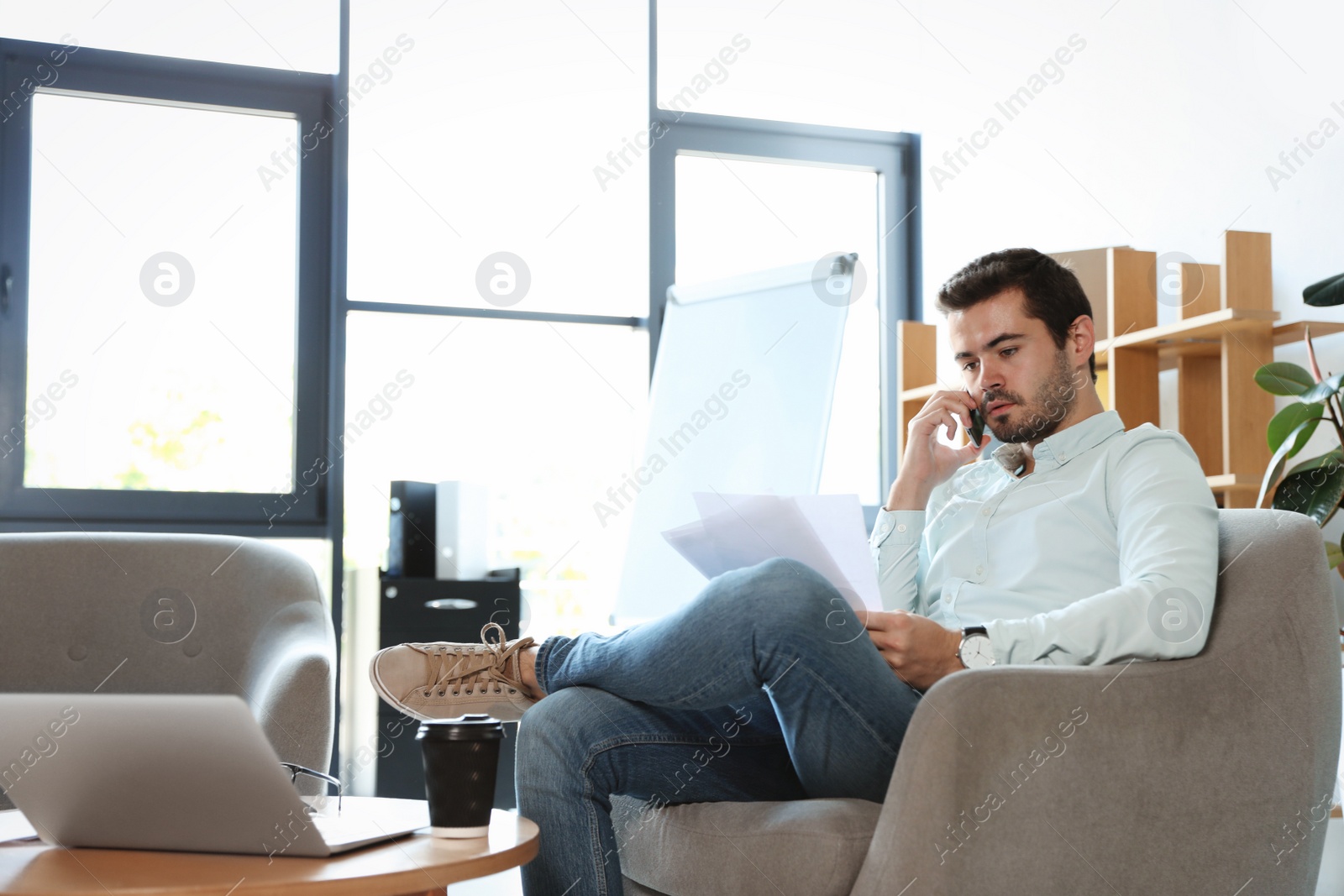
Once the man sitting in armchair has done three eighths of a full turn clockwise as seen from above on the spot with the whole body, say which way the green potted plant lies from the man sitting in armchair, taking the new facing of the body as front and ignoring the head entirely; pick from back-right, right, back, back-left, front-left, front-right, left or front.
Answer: front-right

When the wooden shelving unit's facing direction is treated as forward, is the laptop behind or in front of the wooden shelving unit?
in front

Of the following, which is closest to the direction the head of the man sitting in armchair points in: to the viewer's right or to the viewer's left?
to the viewer's left

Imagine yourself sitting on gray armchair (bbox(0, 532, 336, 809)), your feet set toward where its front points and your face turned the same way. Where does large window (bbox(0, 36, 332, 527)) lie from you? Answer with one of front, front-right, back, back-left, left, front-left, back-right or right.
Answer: back

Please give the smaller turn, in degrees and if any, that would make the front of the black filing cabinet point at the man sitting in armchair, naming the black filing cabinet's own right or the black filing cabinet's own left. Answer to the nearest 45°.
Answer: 0° — it already faces them

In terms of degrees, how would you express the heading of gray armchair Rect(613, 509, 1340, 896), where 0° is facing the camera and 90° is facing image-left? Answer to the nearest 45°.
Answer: approximately 90°

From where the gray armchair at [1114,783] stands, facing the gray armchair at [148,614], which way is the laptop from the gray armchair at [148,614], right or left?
left

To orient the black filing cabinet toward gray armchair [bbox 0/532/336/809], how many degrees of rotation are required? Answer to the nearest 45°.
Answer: approximately 45° to its right

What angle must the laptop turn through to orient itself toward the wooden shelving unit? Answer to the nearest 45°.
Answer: approximately 45° to its right
